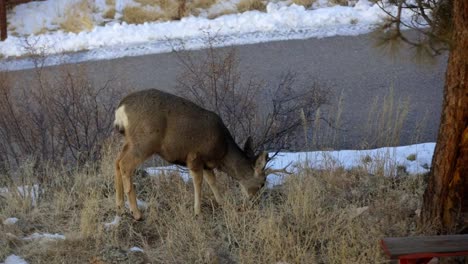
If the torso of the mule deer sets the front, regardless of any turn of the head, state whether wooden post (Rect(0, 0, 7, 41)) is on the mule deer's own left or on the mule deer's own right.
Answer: on the mule deer's own left

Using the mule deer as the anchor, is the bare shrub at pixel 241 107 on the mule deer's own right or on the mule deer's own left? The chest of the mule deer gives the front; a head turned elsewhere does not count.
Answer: on the mule deer's own left

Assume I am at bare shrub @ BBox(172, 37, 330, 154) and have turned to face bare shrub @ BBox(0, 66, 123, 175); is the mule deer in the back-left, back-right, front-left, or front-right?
front-left

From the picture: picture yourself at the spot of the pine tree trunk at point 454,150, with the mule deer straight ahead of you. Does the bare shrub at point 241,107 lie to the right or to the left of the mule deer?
right

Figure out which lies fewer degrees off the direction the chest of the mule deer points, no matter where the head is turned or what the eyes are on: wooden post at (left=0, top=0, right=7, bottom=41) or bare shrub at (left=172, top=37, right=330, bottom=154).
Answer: the bare shrub

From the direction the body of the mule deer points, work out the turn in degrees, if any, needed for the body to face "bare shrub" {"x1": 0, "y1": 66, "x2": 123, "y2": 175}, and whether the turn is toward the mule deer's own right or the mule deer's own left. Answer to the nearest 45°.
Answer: approximately 135° to the mule deer's own left

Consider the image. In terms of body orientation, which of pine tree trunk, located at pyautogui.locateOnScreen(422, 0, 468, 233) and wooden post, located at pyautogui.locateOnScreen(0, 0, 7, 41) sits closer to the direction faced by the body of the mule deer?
the pine tree trunk

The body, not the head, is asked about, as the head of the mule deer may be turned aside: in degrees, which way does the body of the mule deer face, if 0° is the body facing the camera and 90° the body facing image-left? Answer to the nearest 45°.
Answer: approximately 270°
